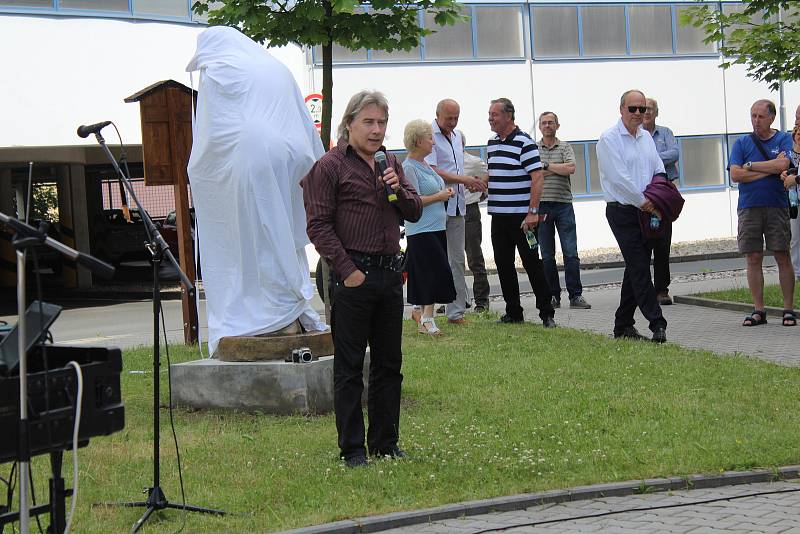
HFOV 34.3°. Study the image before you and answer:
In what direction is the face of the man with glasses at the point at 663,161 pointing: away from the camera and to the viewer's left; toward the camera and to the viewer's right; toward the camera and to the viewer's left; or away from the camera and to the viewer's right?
toward the camera and to the viewer's left

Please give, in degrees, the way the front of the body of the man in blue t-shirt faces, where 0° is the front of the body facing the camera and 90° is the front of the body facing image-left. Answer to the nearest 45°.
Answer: approximately 0°

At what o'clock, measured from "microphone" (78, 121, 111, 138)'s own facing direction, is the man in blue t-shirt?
The man in blue t-shirt is roughly at 5 o'clock from the microphone.

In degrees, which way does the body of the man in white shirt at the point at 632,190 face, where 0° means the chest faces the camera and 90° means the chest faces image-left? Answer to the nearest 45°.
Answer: approximately 315°

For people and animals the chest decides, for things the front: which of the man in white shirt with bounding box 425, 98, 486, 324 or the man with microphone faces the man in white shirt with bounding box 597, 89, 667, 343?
the man in white shirt with bounding box 425, 98, 486, 324

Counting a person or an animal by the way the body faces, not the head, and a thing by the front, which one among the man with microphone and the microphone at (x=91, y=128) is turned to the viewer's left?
the microphone

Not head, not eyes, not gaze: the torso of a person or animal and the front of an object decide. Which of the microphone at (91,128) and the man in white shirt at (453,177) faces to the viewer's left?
the microphone

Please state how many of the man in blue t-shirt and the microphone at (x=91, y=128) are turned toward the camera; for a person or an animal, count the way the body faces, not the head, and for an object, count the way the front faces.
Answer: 1

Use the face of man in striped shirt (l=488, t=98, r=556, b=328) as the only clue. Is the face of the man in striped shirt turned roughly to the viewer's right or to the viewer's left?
to the viewer's left

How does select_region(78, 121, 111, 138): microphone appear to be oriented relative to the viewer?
to the viewer's left

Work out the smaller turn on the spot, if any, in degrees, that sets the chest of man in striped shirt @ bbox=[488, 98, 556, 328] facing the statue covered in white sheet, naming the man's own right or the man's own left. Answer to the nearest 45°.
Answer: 0° — they already face it

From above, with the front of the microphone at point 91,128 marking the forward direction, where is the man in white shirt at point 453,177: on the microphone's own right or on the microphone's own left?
on the microphone's own right

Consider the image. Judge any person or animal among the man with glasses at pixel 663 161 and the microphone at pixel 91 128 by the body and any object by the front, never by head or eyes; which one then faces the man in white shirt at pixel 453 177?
the man with glasses
